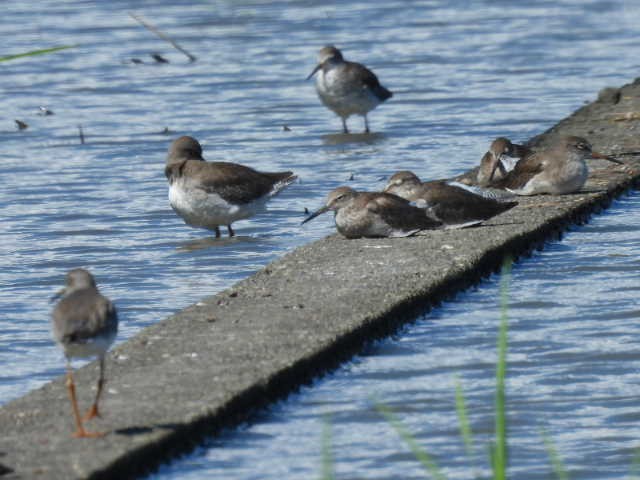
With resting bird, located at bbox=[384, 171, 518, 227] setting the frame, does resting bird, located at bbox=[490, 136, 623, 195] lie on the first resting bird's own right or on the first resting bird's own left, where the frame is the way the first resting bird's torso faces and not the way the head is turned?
on the first resting bird's own right

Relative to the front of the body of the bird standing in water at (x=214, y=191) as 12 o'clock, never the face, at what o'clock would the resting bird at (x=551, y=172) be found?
The resting bird is roughly at 6 o'clock from the bird standing in water.

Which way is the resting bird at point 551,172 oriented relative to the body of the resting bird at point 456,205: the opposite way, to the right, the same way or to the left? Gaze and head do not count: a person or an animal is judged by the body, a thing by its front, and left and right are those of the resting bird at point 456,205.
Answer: the opposite way

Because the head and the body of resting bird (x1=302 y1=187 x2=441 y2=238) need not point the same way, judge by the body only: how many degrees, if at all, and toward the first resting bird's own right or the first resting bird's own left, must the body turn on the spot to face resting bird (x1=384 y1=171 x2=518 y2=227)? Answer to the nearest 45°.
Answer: approximately 180°

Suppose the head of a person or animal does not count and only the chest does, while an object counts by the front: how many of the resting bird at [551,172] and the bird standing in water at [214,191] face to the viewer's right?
1

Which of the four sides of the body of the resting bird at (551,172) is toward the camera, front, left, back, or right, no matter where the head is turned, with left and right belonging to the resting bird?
right

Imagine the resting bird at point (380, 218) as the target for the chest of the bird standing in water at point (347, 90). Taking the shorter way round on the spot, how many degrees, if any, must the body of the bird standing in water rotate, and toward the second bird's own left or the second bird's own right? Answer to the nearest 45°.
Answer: approximately 45° to the second bird's own left

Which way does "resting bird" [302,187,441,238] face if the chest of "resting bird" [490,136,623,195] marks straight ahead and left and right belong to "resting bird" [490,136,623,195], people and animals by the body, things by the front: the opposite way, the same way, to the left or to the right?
the opposite way

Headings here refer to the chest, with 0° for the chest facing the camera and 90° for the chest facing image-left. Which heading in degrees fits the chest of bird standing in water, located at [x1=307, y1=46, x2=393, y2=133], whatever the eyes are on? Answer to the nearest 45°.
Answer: approximately 45°

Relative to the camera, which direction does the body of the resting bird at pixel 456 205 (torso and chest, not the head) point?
to the viewer's left
